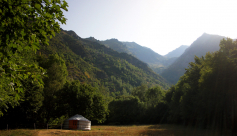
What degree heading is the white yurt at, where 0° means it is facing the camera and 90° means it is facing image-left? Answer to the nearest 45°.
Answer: approximately 0°
